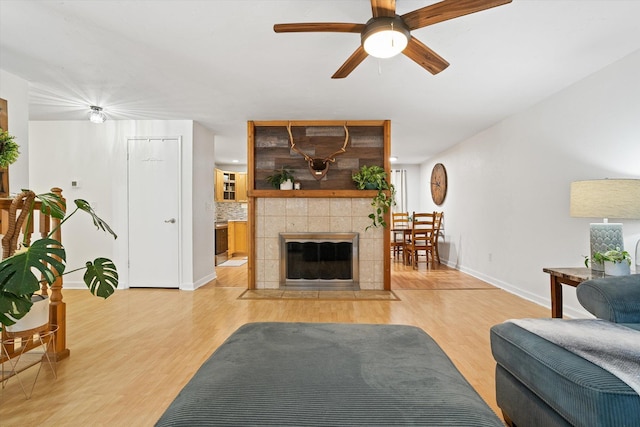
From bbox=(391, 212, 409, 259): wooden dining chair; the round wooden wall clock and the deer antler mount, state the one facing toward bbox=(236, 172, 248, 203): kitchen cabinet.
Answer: the round wooden wall clock

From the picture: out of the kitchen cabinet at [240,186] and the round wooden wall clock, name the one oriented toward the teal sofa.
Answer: the kitchen cabinet

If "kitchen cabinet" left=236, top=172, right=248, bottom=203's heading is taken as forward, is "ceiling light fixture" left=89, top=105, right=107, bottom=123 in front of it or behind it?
in front

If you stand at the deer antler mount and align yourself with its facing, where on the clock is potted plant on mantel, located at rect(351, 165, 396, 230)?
The potted plant on mantel is roughly at 9 o'clock from the deer antler mount.

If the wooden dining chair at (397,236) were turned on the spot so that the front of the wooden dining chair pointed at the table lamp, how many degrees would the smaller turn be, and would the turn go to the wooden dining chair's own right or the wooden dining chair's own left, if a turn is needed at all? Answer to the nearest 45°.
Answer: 0° — it already faces it

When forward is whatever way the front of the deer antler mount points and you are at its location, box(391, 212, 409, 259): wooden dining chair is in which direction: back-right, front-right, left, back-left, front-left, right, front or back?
back-left

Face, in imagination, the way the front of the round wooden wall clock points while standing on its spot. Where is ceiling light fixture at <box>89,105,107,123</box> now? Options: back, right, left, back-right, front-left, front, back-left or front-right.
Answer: front-left

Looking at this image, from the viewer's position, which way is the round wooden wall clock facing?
facing to the left of the viewer

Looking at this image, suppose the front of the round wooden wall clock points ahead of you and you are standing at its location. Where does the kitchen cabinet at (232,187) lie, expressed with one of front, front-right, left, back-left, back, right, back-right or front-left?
front

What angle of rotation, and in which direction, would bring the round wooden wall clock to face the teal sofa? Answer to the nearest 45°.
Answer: approximately 90° to its left

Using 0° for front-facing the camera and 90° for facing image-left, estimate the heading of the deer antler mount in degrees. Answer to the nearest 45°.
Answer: approximately 0°

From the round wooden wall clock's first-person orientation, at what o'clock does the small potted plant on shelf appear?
The small potted plant on shelf is roughly at 10 o'clock from the round wooden wall clock.

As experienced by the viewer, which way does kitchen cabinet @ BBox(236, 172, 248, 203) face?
facing the viewer

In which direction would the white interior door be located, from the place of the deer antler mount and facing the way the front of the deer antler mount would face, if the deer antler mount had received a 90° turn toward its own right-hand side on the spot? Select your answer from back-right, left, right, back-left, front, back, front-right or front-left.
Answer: front

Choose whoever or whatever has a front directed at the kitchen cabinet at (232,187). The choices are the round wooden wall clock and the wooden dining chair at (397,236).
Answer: the round wooden wall clock
